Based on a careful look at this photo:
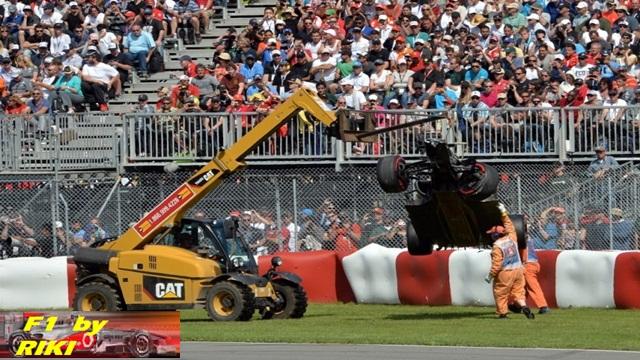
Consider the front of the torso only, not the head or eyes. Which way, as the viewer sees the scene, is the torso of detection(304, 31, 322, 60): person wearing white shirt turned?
toward the camera

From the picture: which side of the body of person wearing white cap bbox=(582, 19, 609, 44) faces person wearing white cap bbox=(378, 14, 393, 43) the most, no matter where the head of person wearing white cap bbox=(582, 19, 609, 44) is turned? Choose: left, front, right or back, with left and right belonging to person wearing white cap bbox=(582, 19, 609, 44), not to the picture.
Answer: right

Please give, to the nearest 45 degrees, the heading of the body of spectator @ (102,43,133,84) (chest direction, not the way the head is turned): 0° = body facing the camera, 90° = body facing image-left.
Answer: approximately 45°

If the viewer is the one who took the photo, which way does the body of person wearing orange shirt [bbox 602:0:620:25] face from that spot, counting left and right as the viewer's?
facing the viewer

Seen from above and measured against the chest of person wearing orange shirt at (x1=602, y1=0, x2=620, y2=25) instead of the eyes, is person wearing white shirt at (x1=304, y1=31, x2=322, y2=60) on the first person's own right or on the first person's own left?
on the first person's own right

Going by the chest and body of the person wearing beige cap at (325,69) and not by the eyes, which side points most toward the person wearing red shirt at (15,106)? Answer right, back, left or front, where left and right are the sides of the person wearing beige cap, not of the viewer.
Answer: right

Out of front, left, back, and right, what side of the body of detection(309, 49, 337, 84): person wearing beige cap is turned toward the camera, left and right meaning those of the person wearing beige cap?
front
